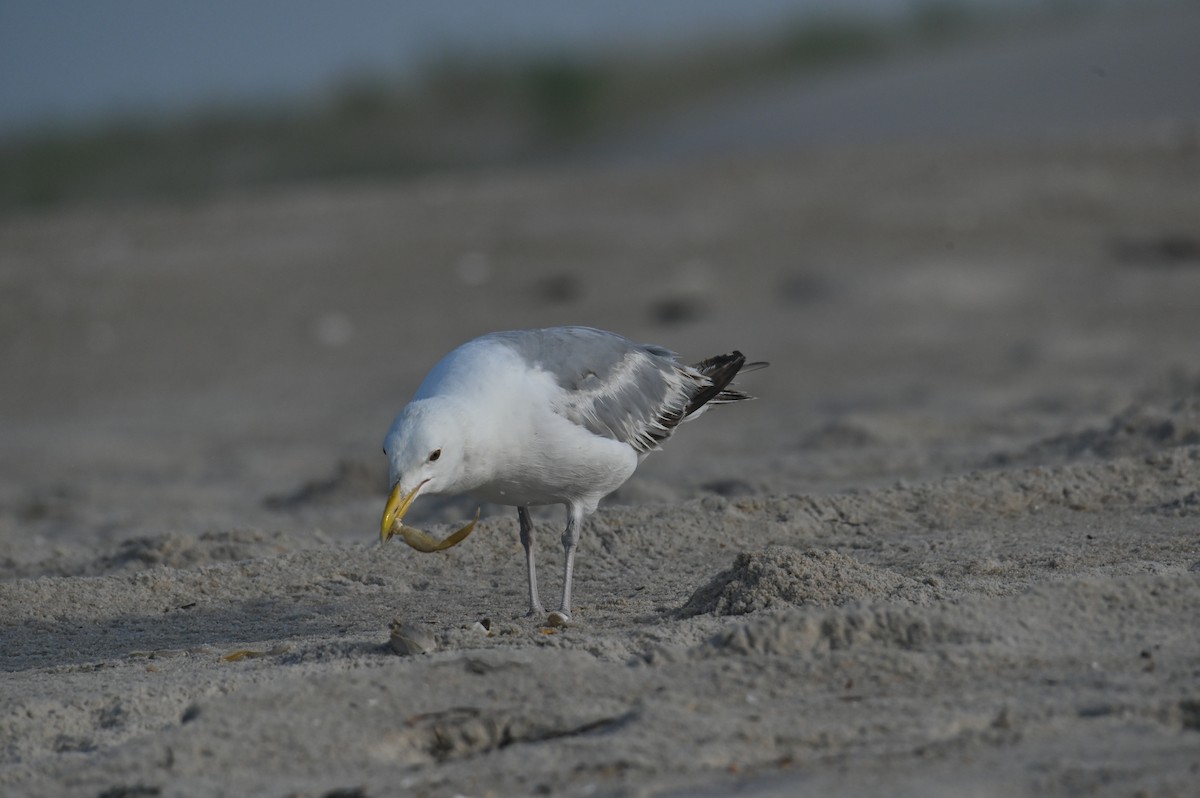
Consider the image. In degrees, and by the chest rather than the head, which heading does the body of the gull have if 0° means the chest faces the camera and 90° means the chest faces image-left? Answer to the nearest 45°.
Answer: approximately 45°

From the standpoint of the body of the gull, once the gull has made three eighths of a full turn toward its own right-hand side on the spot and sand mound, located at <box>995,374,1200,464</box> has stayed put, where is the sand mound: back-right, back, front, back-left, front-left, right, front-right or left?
front-right
